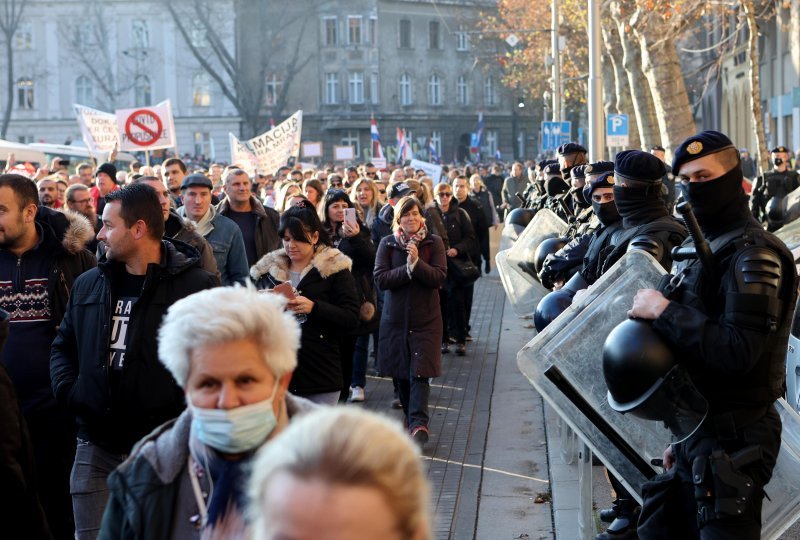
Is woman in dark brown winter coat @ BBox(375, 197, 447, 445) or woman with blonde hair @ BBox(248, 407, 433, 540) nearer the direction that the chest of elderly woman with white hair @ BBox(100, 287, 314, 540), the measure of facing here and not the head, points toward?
the woman with blonde hair

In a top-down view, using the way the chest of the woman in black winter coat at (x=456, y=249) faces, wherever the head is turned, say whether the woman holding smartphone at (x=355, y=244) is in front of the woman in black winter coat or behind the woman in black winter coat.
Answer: in front

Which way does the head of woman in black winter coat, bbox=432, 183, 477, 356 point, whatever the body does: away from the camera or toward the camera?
toward the camera

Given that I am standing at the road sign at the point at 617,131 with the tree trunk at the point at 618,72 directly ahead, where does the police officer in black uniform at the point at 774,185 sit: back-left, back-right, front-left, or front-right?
back-right

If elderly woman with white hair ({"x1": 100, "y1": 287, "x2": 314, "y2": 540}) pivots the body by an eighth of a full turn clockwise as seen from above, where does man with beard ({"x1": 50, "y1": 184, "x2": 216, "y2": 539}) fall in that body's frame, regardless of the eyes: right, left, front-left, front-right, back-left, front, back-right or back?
back-right

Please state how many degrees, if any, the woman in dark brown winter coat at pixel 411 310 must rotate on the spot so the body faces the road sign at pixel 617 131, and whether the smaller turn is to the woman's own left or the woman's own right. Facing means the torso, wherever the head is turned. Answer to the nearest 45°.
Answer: approximately 180°

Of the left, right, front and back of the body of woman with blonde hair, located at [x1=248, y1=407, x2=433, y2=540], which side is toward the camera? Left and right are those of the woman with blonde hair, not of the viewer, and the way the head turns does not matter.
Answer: front

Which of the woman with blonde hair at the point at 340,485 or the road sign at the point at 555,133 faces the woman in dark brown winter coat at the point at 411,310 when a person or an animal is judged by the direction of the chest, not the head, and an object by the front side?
the road sign

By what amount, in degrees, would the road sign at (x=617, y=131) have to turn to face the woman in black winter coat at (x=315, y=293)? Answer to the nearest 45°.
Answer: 0° — it already faces them

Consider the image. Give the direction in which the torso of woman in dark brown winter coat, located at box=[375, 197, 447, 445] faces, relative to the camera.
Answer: toward the camera

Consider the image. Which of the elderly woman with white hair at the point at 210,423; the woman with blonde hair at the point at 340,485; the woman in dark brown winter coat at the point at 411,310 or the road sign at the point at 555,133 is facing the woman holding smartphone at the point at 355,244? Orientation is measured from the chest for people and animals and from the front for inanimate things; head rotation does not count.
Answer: the road sign

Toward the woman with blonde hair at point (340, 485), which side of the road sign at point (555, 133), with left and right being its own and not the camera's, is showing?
front

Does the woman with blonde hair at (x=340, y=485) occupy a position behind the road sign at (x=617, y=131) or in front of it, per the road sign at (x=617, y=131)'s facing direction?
in front

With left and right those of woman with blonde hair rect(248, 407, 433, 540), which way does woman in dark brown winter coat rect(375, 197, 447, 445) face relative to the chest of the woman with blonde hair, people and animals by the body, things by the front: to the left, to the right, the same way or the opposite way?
the same way
